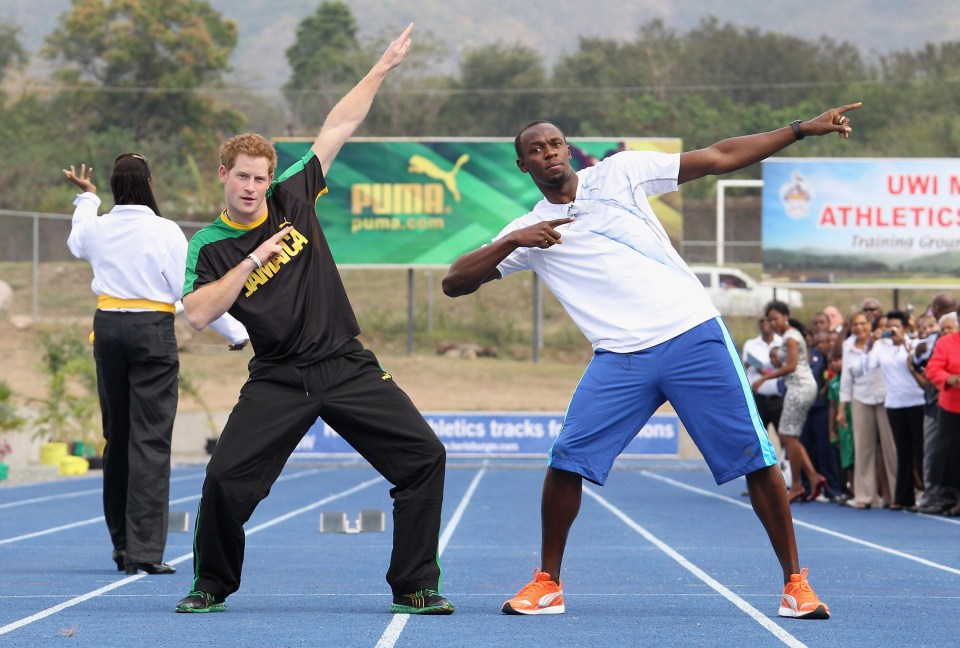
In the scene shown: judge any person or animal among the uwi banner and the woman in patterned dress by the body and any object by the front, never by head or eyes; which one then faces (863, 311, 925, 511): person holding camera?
the uwi banner

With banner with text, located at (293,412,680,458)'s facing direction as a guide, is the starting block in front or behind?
in front

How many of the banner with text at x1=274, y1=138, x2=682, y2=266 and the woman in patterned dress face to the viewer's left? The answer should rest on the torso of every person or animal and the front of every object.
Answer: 1

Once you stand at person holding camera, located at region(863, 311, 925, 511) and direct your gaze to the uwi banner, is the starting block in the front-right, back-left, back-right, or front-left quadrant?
back-left

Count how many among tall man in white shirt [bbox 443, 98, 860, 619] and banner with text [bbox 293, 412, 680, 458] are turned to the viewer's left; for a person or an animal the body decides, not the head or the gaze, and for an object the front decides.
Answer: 0

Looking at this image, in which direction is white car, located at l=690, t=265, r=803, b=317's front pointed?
to the viewer's right

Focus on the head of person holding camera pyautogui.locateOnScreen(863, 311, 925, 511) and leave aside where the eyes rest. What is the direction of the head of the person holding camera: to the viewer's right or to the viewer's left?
to the viewer's left

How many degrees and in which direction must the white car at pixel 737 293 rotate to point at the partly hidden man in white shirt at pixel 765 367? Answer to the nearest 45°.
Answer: approximately 90° to its right

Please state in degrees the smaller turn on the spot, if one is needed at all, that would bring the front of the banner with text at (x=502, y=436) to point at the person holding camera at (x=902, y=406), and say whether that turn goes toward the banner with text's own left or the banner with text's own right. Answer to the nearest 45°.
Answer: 0° — it already faces them

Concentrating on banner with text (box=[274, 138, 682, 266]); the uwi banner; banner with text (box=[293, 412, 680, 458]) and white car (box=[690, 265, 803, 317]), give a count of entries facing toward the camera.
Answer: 3

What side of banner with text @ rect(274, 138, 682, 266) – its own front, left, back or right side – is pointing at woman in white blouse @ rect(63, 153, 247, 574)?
front

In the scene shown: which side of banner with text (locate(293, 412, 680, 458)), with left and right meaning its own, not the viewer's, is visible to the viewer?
front

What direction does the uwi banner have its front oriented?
toward the camera

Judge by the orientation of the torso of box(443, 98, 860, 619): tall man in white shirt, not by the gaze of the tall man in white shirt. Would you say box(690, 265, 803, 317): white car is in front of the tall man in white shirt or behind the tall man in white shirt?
behind

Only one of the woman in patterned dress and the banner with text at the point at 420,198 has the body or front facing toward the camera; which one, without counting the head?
the banner with text

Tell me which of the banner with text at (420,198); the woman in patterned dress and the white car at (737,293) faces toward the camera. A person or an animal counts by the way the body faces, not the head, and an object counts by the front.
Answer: the banner with text

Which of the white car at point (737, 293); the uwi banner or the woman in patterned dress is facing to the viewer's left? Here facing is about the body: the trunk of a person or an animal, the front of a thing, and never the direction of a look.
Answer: the woman in patterned dress

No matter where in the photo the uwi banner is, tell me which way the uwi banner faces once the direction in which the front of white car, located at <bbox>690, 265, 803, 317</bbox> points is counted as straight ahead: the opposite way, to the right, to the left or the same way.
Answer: to the right
